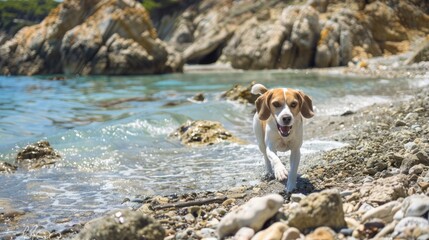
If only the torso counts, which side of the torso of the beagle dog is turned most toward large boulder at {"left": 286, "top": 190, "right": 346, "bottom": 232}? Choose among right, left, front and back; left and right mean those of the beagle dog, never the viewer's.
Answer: front

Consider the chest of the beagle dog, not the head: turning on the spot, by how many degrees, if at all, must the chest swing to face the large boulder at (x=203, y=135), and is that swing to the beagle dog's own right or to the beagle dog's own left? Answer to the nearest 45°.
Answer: approximately 180°

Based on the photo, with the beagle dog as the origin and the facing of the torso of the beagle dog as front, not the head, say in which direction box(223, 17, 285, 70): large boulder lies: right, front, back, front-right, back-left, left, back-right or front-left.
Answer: back

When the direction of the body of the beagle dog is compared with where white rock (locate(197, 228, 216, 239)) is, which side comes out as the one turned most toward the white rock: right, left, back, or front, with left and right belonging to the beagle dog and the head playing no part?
front

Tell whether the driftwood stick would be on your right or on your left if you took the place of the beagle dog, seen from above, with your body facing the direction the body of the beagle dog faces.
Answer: on your right

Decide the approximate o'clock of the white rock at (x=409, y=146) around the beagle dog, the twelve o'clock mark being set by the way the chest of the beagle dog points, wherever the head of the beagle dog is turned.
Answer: The white rock is roughly at 8 o'clock from the beagle dog.

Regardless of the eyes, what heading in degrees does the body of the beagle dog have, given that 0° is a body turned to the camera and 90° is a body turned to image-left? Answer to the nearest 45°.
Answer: approximately 0°

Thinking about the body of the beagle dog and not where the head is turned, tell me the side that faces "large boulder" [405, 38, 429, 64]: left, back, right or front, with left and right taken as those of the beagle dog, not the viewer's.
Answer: back

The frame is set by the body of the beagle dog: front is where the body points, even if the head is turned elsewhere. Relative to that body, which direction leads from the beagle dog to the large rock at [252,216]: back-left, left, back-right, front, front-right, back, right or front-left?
front

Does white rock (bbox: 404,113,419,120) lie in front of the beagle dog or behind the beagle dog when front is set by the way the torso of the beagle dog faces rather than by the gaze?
behind

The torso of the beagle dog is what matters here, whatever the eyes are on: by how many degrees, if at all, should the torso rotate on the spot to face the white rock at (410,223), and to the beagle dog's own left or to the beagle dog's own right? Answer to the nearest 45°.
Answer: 0° — it already faces it

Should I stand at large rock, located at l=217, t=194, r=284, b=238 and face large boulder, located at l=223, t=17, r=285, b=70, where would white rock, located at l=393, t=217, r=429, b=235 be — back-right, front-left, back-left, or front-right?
back-right

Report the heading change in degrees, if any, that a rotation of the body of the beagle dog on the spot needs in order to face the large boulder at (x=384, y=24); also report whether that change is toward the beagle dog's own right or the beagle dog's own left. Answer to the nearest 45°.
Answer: approximately 180°

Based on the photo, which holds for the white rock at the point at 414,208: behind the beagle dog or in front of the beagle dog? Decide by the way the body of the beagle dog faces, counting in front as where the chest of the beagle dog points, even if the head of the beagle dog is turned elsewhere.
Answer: in front
